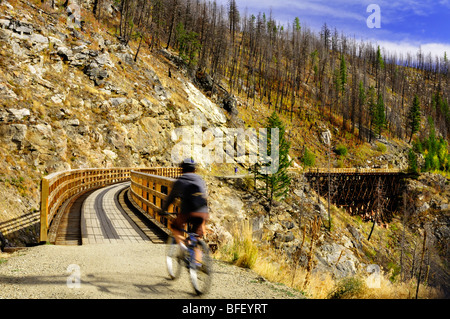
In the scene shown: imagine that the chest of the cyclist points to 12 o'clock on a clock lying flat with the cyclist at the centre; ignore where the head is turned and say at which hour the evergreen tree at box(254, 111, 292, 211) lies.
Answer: The evergreen tree is roughly at 2 o'clock from the cyclist.

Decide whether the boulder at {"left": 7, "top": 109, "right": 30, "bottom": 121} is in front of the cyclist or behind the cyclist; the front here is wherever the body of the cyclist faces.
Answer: in front

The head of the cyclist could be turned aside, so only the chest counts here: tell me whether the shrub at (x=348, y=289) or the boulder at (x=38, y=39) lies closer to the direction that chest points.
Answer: the boulder

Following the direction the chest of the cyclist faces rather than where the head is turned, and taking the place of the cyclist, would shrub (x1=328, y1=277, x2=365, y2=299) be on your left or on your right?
on your right

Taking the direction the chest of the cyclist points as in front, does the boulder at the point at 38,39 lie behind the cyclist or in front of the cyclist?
in front

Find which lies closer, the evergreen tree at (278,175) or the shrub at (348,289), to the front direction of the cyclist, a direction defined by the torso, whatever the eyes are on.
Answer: the evergreen tree

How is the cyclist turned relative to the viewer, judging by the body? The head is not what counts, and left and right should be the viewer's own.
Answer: facing away from the viewer and to the left of the viewer
